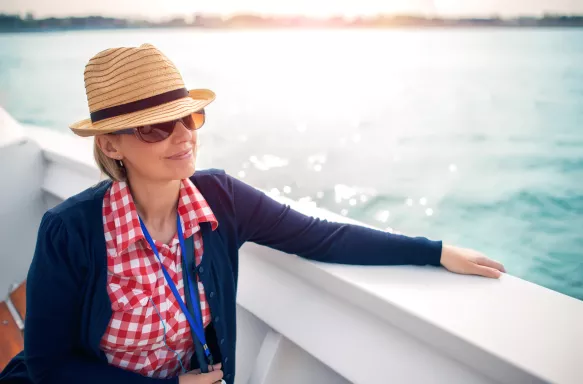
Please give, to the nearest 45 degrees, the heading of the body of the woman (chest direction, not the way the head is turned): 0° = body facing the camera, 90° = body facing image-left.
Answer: approximately 315°

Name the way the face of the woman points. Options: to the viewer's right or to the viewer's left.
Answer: to the viewer's right
